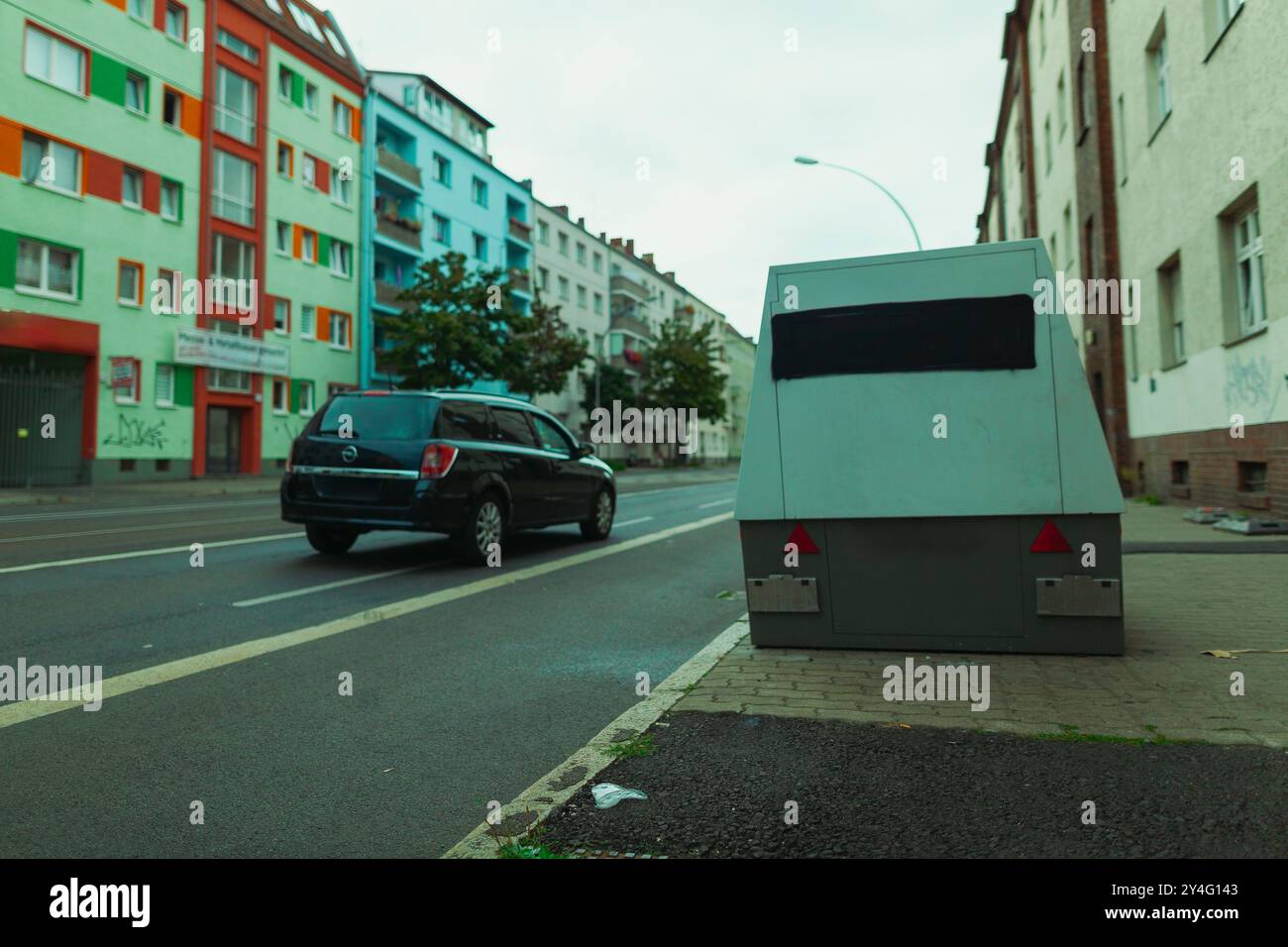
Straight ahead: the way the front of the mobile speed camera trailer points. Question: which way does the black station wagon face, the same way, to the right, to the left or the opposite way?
the same way

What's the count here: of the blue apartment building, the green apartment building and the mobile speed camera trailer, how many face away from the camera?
1

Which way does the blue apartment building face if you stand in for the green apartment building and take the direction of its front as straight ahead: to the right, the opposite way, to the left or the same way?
the same way

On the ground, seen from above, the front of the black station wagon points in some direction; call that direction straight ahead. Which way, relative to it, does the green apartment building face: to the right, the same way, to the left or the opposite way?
to the right

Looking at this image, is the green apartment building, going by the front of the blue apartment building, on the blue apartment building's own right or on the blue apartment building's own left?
on the blue apartment building's own right

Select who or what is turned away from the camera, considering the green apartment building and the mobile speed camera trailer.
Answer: the mobile speed camera trailer

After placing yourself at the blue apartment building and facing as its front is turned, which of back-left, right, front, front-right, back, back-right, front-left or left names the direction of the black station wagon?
front-right

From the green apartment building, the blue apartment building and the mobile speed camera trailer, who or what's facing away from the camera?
the mobile speed camera trailer

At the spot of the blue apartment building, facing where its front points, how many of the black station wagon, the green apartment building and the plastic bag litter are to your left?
0

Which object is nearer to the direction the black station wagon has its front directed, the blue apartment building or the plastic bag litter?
the blue apartment building

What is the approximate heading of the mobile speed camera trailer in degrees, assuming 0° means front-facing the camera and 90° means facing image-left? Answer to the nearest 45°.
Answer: approximately 180°

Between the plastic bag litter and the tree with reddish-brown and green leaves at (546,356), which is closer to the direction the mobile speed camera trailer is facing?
the tree with reddish-brown and green leaves

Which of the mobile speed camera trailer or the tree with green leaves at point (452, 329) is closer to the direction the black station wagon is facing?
the tree with green leaves

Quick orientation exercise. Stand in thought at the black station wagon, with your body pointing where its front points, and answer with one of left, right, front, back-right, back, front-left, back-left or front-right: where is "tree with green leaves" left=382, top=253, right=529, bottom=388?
front-left

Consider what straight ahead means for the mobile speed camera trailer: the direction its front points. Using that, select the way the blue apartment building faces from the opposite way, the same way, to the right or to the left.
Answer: to the right

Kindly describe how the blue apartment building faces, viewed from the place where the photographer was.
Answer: facing the viewer and to the right of the viewer

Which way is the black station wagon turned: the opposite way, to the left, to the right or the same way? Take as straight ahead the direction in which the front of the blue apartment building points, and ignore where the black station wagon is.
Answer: to the left

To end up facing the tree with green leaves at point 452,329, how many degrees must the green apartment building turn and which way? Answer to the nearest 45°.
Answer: approximately 45° to its left

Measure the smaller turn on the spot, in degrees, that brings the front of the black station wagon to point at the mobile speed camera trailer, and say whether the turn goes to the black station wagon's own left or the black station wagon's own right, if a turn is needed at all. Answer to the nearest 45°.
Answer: approximately 90° to the black station wagon's own right

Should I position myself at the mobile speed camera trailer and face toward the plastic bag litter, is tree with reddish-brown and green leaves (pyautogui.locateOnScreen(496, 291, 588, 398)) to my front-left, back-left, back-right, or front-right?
back-right

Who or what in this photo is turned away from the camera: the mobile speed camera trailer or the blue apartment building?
the mobile speed camera trailer
